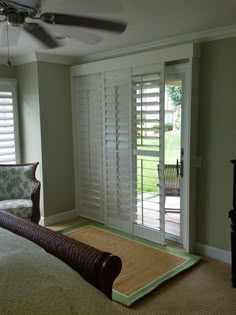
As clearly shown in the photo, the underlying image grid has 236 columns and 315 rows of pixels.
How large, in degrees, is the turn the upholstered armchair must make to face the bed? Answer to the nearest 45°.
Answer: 0° — it already faces it

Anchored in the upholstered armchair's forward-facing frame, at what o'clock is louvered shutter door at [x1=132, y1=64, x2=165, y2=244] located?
The louvered shutter door is roughly at 10 o'clock from the upholstered armchair.

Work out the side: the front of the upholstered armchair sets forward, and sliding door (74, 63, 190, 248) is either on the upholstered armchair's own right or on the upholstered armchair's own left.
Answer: on the upholstered armchair's own left
